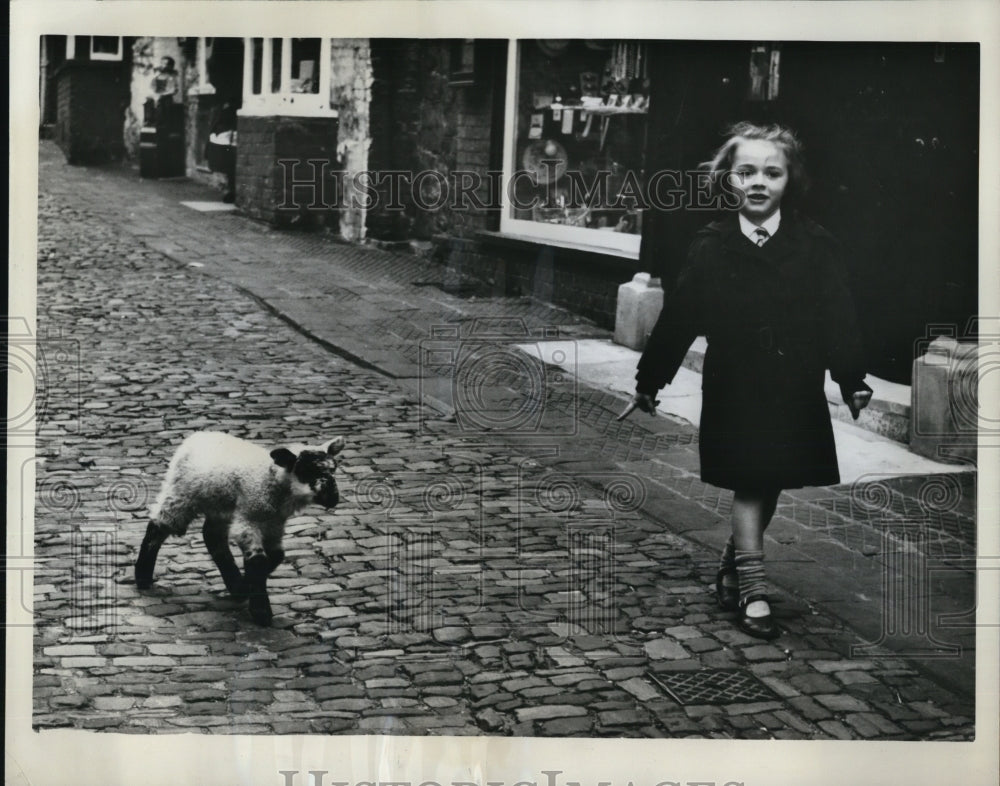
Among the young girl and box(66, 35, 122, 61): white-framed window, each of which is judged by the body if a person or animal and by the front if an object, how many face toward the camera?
2

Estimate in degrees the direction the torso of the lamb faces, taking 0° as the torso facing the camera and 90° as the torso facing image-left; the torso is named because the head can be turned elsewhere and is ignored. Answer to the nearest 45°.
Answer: approximately 315°

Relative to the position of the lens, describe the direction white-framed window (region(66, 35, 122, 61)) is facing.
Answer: facing the viewer

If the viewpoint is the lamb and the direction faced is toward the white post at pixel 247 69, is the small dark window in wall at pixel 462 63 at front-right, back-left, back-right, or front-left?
front-right

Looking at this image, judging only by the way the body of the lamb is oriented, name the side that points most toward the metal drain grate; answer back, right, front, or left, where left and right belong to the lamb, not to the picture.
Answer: front

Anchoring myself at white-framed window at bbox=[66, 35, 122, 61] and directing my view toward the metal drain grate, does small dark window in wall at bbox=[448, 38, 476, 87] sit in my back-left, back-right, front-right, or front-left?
front-left

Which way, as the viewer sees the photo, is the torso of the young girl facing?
toward the camera

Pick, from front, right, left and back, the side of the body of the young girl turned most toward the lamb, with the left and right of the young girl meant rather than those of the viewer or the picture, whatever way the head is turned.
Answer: right

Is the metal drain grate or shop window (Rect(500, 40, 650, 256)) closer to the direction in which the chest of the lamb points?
the metal drain grate

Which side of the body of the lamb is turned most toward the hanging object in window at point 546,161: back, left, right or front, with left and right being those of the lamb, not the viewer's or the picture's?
left

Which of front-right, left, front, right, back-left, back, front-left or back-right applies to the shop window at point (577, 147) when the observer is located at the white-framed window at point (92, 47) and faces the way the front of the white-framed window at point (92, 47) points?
left
